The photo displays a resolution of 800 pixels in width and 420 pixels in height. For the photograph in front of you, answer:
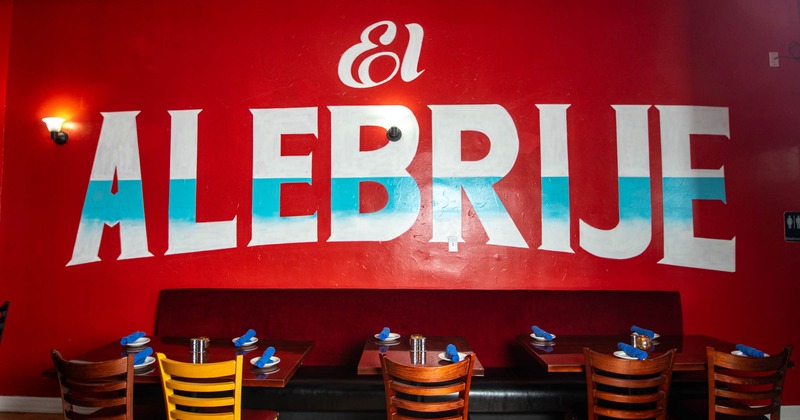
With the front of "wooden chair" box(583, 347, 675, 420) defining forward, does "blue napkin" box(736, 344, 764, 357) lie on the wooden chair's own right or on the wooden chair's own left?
on the wooden chair's own right

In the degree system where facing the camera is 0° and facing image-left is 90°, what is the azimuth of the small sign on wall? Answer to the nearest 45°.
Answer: approximately 0°

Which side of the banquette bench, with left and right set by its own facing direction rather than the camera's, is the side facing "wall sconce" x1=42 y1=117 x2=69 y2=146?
right

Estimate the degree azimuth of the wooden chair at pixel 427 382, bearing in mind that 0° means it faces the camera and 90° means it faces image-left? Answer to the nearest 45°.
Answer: approximately 180°

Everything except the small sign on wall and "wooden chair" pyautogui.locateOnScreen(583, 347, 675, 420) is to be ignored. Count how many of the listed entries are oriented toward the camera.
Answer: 1

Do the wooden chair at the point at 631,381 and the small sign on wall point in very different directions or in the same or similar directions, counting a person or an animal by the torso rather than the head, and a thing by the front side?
very different directions

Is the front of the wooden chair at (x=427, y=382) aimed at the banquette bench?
yes

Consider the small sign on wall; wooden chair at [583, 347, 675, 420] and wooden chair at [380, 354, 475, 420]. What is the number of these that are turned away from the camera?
2

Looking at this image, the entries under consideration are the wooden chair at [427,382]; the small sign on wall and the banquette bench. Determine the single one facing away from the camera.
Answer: the wooden chair

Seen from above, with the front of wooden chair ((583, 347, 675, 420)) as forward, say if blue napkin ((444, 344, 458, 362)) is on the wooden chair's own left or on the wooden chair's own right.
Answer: on the wooden chair's own left

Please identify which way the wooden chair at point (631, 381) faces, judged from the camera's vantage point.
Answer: facing away from the viewer
